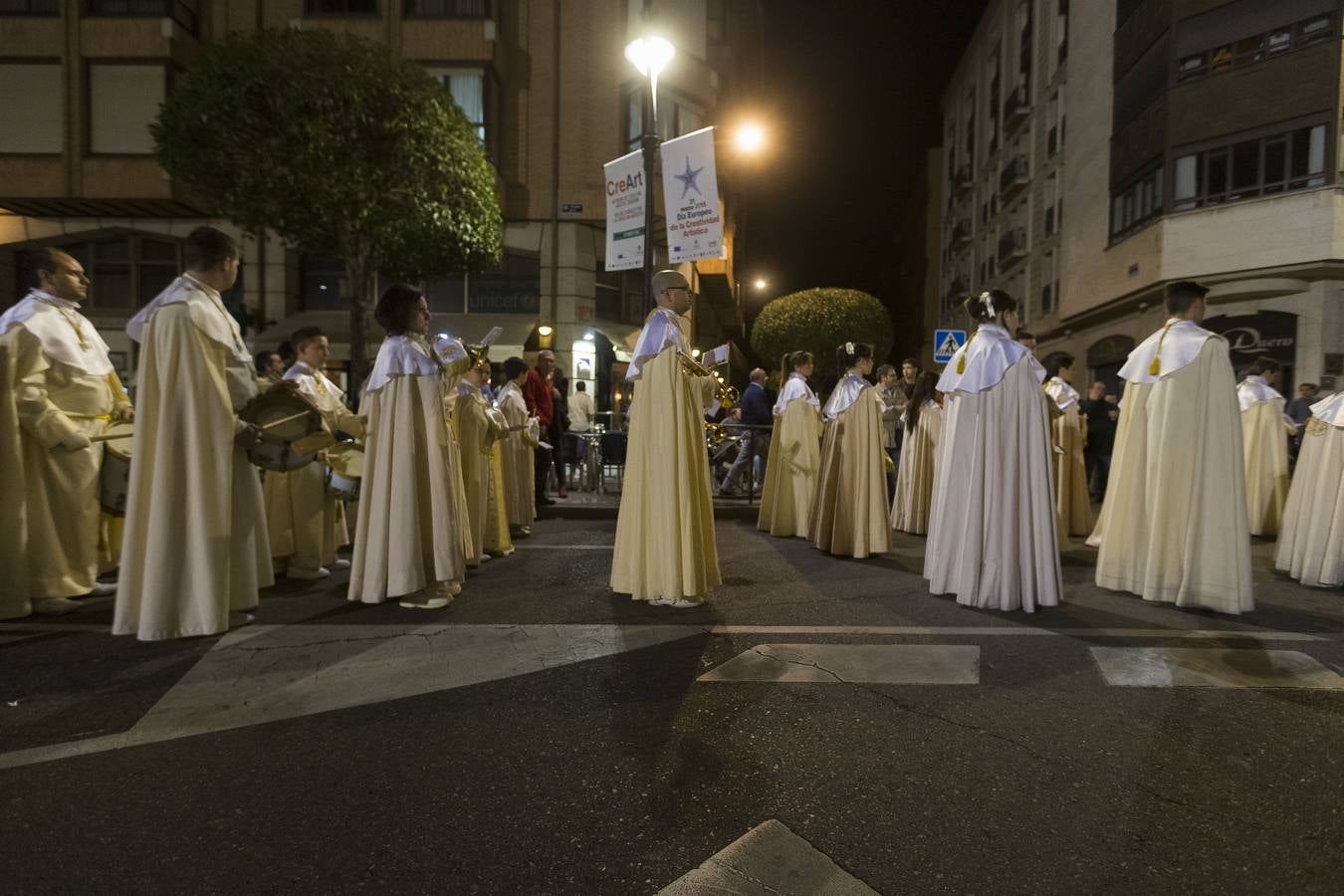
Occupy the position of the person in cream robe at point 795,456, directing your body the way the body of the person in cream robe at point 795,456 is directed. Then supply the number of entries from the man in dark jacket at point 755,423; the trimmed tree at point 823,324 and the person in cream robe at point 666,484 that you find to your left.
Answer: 2

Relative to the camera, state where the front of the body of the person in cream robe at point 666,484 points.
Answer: to the viewer's right

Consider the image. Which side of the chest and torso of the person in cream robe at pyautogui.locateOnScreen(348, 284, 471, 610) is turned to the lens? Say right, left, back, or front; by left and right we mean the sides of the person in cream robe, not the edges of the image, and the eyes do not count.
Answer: right

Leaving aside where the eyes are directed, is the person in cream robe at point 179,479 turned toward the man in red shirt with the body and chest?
yes

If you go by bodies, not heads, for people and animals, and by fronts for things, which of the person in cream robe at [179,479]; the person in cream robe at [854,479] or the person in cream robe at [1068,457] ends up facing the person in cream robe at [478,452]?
the person in cream robe at [179,479]

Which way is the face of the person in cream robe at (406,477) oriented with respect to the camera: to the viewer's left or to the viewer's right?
to the viewer's right

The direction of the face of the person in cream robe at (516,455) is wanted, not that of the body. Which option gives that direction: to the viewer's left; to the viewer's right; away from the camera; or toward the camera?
to the viewer's right

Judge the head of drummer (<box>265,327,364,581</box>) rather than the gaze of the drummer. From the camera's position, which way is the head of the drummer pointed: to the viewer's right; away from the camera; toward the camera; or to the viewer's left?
to the viewer's right

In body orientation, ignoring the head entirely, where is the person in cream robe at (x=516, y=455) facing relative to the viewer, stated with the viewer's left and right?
facing to the right of the viewer

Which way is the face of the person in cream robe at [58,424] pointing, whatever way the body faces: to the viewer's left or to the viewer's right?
to the viewer's right

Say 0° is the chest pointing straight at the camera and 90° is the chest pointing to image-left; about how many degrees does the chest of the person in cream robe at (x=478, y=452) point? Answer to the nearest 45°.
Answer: approximately 270°
